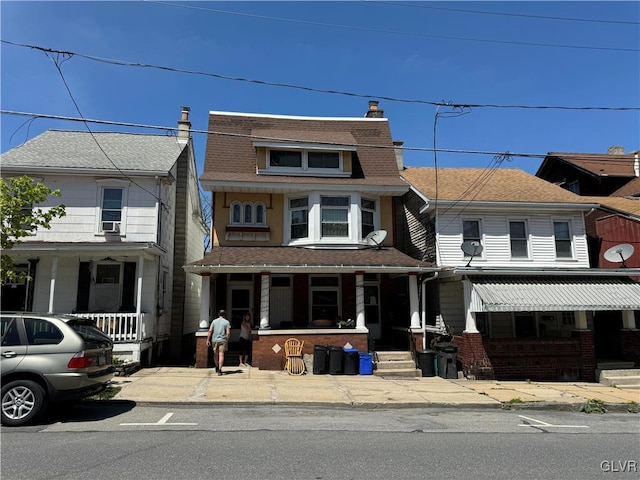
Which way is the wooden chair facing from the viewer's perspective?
toward the camera

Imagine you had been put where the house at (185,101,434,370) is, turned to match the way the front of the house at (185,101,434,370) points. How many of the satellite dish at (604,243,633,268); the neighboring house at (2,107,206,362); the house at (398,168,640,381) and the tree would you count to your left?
2

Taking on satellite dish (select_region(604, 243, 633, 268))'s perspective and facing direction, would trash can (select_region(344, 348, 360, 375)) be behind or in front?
in front

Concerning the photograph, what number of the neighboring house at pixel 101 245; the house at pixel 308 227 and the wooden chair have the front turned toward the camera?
3

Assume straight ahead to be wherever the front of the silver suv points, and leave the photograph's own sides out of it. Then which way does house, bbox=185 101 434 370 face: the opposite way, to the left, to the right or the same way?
to the left

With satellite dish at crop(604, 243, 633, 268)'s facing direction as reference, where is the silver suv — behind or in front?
in front

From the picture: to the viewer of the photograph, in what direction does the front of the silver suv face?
facing away from the viewer and to the left of the viewer

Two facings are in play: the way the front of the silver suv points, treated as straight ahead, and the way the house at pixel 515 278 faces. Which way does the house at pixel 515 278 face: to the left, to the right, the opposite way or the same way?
to the left

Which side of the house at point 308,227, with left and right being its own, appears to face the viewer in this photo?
front

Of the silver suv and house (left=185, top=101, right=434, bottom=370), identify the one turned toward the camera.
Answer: the house
